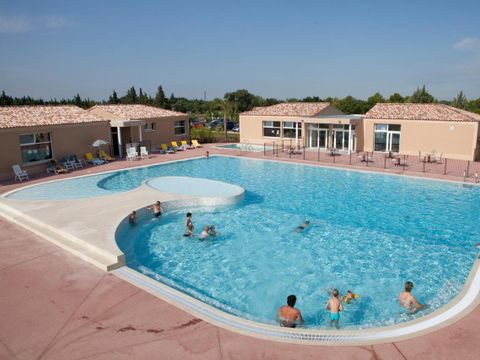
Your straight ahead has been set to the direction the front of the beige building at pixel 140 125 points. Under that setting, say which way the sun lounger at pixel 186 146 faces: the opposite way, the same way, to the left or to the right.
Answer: the same way

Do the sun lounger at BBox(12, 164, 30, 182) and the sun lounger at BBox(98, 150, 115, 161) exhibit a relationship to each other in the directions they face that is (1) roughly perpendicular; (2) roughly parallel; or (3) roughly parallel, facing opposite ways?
roughly parallel

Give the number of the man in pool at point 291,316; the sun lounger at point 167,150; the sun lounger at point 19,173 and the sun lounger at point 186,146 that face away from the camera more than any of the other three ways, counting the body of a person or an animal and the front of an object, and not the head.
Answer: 1

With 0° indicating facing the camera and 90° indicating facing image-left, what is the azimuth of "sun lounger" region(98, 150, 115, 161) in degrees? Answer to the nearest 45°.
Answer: approximately 315°

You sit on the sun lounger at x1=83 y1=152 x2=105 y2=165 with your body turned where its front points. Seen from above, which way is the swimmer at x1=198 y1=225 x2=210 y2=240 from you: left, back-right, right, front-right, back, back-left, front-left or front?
front-right

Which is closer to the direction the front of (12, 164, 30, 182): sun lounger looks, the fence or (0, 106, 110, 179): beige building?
the fence

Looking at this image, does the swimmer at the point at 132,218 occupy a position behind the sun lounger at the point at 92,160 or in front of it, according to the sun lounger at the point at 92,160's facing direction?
in front

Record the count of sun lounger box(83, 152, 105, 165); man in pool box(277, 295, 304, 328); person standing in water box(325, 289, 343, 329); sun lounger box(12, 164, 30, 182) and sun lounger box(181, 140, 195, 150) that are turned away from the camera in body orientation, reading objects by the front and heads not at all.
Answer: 2

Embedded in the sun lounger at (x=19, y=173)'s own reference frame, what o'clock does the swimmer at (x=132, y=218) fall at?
The swimmer is roughly at 1 o'clock from the sun lounger.

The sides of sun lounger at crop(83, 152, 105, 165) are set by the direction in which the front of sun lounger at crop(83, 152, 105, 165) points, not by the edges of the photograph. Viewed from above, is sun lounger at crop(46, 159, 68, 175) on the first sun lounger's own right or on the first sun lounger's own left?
on the first sun lounger's own right

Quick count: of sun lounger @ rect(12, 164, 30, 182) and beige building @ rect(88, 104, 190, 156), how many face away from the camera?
0

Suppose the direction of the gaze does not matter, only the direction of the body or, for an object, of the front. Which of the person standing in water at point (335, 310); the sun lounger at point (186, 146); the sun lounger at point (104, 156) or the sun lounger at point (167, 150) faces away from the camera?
the person standing in water

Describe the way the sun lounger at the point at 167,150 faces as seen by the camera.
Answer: facing the viewer and to the right of the viewer

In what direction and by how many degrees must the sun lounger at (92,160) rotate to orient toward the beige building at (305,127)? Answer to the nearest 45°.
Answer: approximately 45° to its left

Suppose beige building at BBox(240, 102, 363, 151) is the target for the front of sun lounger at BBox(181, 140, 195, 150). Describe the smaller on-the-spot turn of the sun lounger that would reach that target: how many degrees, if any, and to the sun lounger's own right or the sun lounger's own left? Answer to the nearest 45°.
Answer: approximately 45° to the sun lounger's own left

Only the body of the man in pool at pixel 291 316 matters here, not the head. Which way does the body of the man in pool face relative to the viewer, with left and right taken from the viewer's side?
facing away from the viewer

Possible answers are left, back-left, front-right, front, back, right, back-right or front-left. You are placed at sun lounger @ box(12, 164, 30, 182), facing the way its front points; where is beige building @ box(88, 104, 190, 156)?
left
